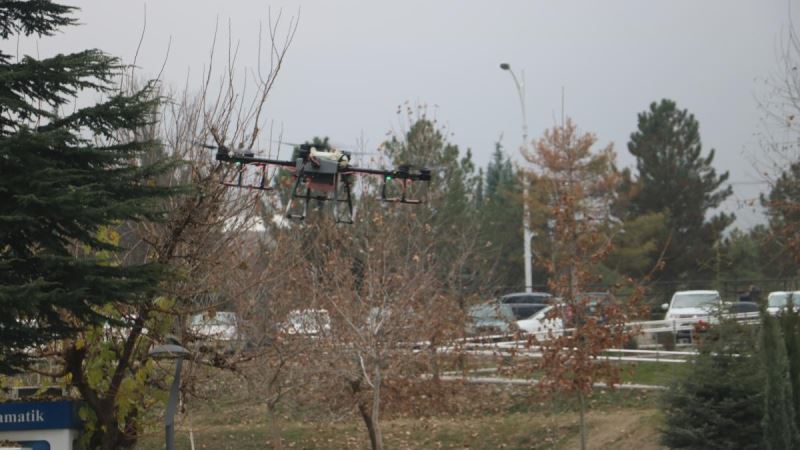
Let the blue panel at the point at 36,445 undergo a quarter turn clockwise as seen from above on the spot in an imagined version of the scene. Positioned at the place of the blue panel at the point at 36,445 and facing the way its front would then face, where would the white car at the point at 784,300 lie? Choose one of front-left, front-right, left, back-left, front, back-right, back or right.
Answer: back

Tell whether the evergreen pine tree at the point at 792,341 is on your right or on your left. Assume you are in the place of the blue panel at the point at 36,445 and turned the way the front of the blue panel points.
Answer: on your left

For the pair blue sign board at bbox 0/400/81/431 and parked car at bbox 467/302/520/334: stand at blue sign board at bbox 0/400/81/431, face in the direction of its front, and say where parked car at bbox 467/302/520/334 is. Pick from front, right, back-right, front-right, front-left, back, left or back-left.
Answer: back-left

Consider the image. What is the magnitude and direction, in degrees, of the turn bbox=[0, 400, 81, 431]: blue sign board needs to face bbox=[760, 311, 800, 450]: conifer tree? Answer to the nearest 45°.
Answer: approximately 90° to its left

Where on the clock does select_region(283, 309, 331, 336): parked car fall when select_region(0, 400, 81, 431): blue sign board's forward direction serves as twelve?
The parked car is roughly at 7 o'clock from the blue sign board.

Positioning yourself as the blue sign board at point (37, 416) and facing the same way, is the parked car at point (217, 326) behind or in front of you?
behind

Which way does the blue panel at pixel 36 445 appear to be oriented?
toward the camera

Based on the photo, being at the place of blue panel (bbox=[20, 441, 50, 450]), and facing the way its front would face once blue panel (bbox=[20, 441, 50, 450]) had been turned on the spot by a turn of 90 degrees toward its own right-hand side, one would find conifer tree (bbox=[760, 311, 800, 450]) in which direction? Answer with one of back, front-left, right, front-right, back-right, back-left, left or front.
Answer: back

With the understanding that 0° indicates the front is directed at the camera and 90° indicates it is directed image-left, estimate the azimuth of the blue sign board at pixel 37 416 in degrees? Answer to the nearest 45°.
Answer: approximately 0°

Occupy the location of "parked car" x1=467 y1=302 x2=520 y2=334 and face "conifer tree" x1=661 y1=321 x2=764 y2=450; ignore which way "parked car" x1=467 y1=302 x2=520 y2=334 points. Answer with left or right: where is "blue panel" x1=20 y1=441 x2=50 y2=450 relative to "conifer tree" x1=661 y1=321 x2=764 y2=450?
right

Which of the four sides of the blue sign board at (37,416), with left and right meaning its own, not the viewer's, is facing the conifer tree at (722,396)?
left

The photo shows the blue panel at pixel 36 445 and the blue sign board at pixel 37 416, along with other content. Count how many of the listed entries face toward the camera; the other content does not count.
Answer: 2

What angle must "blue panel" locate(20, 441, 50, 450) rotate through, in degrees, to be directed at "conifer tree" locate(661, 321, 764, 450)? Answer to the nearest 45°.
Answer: approximately 90° to its left
